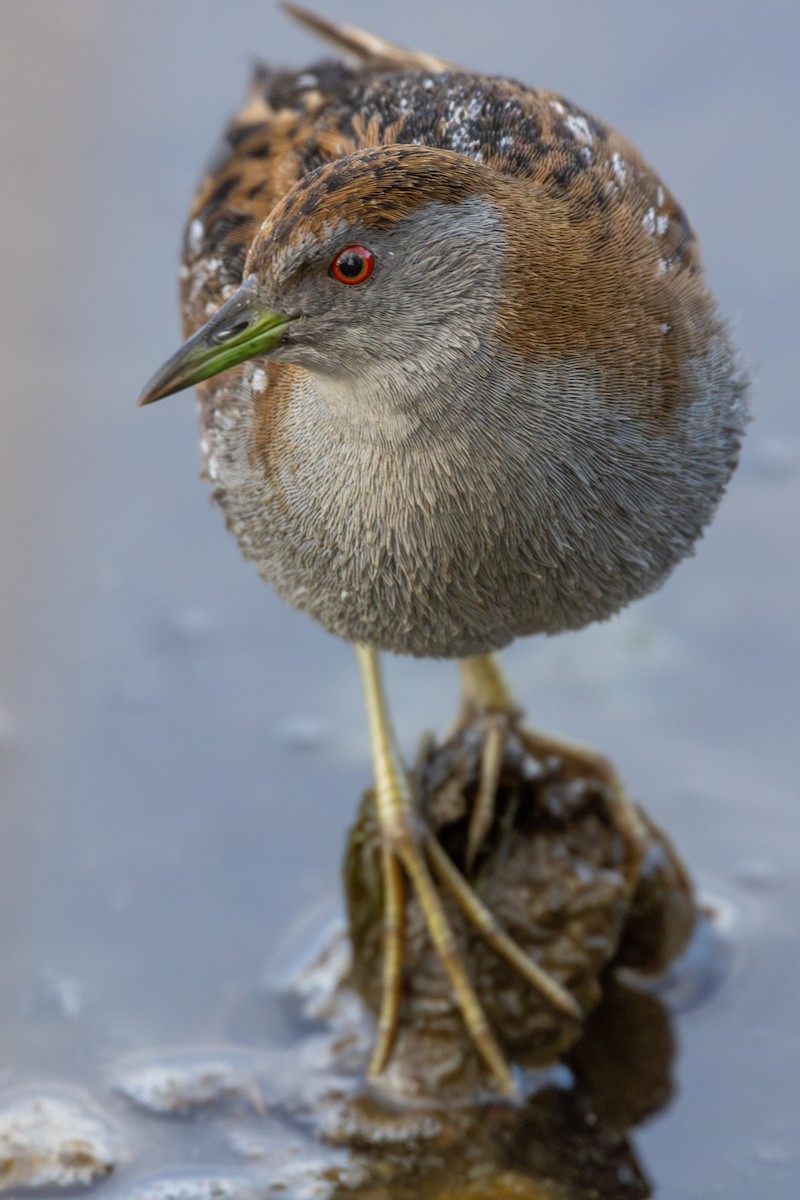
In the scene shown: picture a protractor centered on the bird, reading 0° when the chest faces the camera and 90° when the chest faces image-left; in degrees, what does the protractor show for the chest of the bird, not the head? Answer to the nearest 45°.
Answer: approximately 0°
